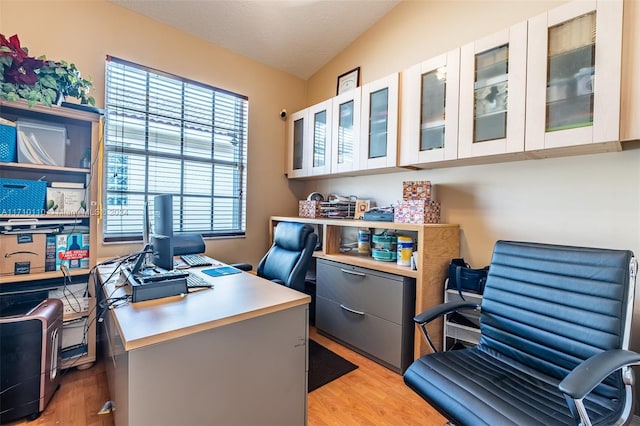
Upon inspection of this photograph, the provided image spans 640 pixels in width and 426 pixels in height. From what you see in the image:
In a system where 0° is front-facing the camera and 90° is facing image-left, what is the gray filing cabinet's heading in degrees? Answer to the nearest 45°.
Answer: approximately 45°

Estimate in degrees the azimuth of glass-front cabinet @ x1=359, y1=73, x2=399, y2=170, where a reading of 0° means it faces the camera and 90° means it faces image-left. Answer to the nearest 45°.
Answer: approximately 45°

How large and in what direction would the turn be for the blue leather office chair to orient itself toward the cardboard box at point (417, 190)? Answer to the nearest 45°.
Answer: approximately 90° to its right

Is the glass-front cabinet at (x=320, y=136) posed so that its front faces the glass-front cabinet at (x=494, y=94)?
no

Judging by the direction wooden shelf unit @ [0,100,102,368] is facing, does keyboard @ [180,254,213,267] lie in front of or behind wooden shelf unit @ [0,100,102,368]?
in front

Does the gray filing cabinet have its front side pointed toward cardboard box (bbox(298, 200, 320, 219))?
no

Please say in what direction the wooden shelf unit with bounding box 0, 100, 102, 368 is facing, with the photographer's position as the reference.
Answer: facing the viewer and to the right of the viewer

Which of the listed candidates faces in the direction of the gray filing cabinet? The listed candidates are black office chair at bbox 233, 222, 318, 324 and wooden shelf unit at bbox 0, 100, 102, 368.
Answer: the wooden shelf unit

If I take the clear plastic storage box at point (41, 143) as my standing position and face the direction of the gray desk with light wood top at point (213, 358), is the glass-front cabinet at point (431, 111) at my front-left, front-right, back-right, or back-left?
front-left

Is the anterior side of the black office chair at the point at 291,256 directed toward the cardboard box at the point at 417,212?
no

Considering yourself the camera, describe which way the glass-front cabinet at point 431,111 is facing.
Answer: facing the viewer and to the left of the viewer
